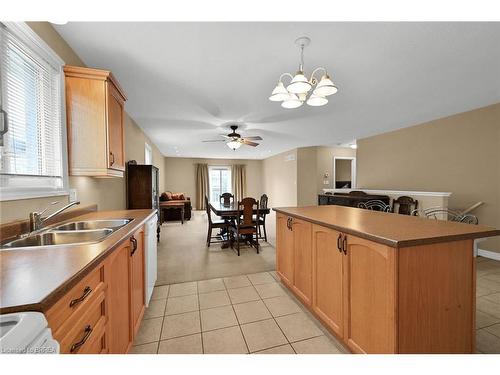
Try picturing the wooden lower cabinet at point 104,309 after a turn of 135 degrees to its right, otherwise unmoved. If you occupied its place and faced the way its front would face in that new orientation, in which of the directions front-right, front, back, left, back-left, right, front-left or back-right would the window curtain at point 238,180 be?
back

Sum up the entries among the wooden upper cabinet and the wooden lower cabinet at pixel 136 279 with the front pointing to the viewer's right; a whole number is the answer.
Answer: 2

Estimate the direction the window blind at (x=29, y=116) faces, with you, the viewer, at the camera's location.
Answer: facing the viewer and to the right of the viewer

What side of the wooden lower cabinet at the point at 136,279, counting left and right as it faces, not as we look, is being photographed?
right

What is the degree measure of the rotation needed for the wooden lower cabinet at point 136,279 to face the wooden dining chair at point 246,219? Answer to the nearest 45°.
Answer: approximately 45° to its left

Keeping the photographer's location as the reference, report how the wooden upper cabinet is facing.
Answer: facing to the right of the viewer

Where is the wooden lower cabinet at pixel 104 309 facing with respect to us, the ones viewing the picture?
facing to the right of the viewer
